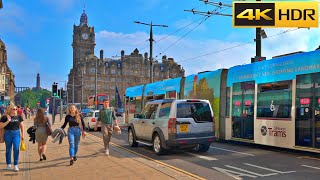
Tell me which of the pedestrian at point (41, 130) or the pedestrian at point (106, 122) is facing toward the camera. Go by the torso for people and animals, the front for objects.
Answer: the pedestrian at point (106, 122)

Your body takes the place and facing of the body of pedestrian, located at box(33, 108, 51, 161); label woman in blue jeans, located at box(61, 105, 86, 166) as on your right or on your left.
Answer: on your right

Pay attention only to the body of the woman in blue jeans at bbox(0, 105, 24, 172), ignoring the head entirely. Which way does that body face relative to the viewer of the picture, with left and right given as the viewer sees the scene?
facing the viewer

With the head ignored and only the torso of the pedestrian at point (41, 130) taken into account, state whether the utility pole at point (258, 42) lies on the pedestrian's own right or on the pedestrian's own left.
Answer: on the pedestrian's own right

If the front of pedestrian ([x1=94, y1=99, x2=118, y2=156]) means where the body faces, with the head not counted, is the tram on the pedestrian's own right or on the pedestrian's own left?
on the pedestrian's own left

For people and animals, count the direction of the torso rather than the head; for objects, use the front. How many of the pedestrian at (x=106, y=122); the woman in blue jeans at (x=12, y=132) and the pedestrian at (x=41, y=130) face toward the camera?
2

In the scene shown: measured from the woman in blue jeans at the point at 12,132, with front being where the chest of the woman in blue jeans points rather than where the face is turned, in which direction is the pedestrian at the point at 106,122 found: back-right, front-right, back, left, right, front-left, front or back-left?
back-left

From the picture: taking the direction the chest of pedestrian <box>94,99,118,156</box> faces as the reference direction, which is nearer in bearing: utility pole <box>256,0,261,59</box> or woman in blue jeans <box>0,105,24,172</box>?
the woman in blue jeans

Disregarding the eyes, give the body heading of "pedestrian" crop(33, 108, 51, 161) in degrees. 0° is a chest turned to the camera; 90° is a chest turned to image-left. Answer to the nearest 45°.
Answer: approximately 180°

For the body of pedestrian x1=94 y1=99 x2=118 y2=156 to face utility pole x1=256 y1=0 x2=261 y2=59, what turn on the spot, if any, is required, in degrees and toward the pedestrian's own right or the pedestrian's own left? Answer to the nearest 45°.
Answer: approximately 135° to the pedestrian's own left
